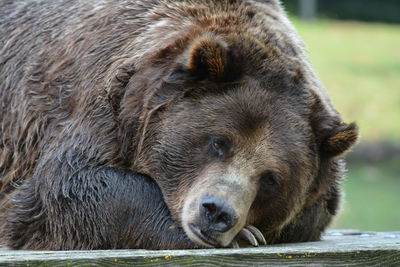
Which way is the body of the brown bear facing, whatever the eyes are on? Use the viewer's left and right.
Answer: facing the viewer and to the right of the viewer
